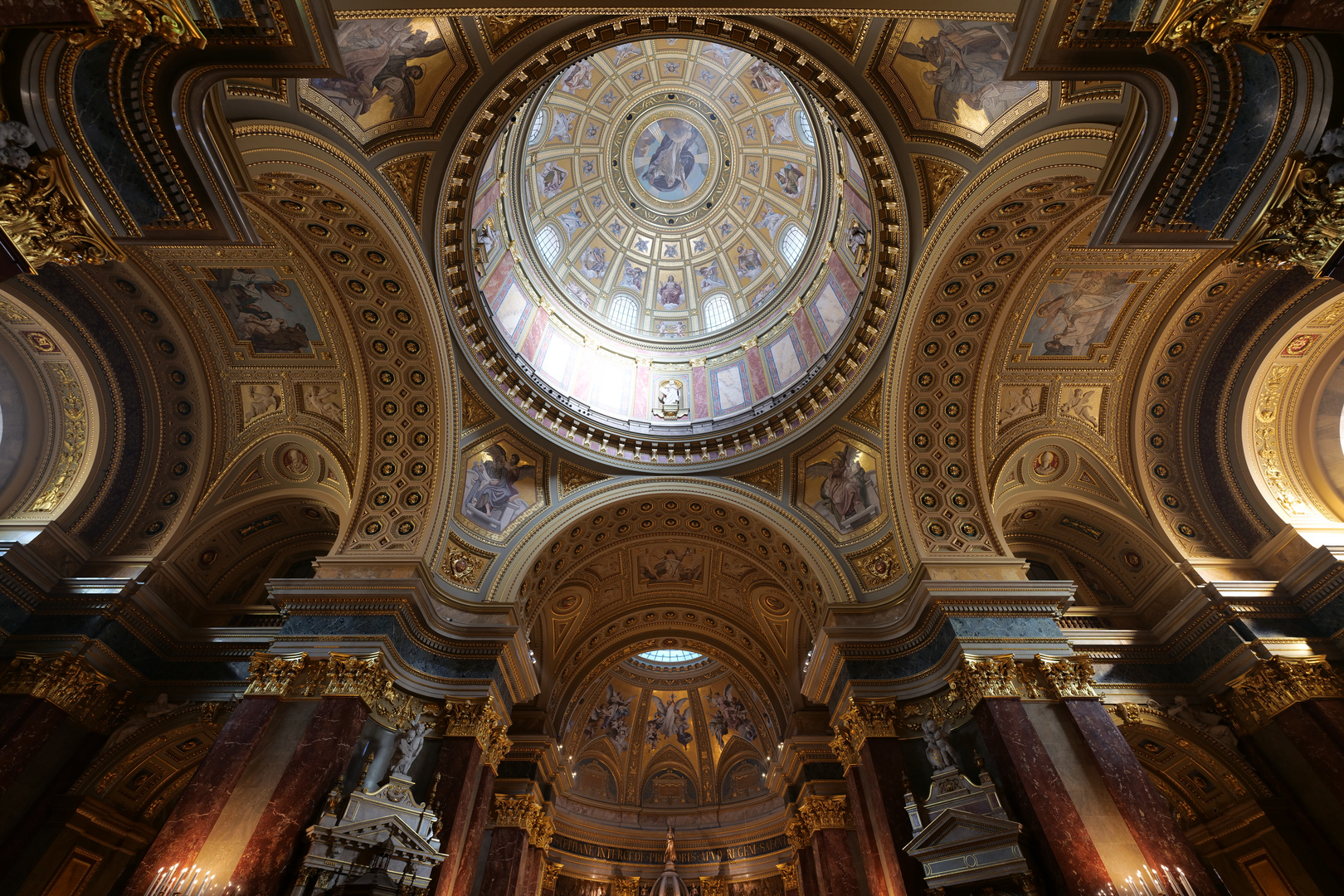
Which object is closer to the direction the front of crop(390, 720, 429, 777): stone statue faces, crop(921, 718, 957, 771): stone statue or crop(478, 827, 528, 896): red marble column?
the stone statue

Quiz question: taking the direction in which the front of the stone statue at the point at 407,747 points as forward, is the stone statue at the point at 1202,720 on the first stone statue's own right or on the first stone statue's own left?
on the first stone statue's own left

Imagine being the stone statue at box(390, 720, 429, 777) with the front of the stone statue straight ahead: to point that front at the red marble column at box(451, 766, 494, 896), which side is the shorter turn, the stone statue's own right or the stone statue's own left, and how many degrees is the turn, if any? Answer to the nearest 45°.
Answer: approximately 135° to the stone statue's own left

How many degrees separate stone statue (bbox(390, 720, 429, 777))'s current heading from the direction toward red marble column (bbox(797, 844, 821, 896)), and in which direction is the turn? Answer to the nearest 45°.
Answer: approximately 90° to its left

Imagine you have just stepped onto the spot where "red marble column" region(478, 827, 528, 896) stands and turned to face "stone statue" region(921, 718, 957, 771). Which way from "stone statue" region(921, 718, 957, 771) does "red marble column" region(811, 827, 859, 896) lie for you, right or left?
left

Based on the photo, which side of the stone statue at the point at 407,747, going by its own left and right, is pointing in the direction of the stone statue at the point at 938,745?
left

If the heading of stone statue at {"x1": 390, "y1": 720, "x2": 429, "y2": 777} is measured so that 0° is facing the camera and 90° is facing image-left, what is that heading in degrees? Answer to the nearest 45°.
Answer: approximately 0°

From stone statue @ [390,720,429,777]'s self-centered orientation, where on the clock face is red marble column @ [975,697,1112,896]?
The red marble column is roughly at 10 o'clock from the stone statue.

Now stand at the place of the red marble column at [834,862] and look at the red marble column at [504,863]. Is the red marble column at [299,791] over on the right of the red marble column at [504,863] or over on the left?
left
